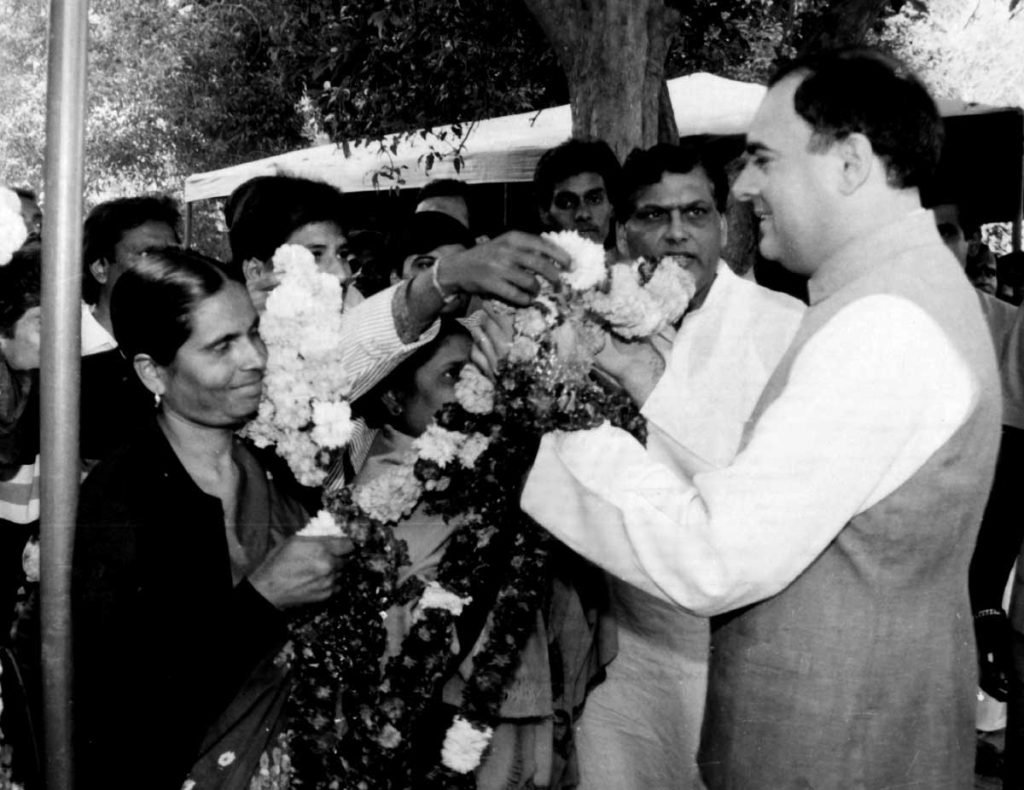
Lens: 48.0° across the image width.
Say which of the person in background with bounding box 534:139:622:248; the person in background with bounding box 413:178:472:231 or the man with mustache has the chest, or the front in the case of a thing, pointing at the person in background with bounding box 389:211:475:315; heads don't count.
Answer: the person in background with bounding box 413:178:472:231

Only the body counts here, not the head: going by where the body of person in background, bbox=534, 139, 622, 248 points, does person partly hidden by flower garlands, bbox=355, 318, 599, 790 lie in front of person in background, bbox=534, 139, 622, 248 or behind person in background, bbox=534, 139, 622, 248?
in front

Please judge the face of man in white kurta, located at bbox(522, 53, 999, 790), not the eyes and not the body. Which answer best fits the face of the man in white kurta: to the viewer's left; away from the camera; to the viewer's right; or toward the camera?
to the viewer's left

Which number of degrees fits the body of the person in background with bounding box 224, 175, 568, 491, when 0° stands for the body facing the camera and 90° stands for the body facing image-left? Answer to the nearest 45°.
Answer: approximately 315°

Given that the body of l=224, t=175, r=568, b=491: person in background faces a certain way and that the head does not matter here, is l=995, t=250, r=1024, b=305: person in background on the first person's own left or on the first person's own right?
on the first person's own left

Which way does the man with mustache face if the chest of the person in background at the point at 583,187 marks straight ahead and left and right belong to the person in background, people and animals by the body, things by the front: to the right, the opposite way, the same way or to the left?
the same way

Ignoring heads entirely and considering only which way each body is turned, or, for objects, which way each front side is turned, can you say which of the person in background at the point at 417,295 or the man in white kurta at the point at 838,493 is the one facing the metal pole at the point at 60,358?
the man in white kurta

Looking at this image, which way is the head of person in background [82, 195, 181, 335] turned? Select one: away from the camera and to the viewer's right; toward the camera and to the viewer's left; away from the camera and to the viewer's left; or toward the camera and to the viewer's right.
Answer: toward the camera and to the viewer's right

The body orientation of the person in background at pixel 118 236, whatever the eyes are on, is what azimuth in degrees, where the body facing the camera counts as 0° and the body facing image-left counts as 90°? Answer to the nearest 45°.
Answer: approximately 315°

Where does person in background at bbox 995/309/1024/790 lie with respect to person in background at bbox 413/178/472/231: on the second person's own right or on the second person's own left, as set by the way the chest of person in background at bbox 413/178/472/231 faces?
on the second person's own left

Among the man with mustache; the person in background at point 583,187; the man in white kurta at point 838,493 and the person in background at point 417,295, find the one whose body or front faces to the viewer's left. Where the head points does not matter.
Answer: the man in white kurta

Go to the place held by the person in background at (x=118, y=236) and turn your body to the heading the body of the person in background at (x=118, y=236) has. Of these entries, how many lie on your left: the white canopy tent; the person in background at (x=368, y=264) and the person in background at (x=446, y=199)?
3

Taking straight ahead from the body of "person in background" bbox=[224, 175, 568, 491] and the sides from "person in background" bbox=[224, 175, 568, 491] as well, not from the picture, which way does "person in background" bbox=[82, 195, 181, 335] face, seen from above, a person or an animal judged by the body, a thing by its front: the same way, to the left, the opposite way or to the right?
the same way

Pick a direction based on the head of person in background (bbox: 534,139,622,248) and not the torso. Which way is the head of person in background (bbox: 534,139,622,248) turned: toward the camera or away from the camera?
toward the camera

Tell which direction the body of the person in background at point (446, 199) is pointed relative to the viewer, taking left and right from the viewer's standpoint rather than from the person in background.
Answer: facing the viewer

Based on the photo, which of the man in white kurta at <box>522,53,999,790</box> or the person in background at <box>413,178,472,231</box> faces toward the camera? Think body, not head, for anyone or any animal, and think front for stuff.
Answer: the person in background

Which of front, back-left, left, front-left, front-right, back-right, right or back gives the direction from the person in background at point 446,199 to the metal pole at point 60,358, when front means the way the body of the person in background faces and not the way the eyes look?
front
